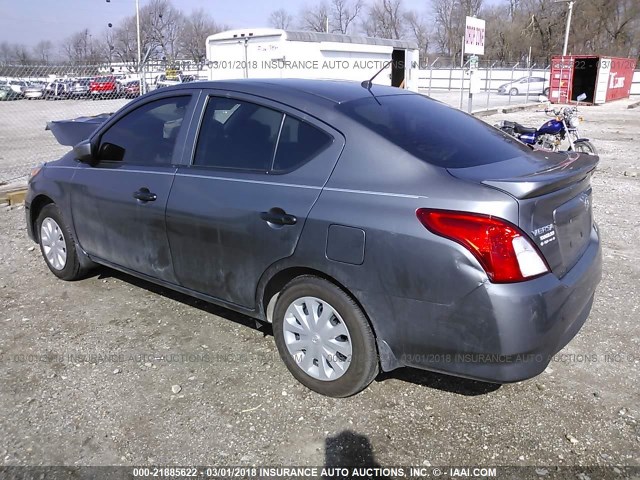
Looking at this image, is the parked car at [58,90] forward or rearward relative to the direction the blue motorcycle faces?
rearward

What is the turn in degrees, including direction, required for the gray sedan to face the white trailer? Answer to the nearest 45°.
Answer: approximately 45° to its right

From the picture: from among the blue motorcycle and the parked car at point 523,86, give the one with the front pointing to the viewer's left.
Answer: the parked car

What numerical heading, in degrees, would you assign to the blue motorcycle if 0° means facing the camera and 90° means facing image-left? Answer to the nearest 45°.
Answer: approximately 315°

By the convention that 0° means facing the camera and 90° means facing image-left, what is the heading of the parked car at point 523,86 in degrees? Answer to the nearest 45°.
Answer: approximately 90°

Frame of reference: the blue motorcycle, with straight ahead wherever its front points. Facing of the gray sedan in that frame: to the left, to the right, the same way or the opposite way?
the opposite way

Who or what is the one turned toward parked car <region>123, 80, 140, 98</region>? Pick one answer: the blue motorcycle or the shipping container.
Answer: the shipping container

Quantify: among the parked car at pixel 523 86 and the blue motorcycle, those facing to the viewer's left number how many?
1

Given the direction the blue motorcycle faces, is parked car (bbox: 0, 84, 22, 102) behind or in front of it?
behind

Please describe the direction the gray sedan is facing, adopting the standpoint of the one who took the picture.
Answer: facing away from the viewer and to the left of the viewer

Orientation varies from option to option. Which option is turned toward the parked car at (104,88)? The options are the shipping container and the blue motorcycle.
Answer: the shipping container

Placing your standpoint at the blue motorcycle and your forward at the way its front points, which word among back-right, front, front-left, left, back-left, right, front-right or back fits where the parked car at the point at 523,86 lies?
back-left
